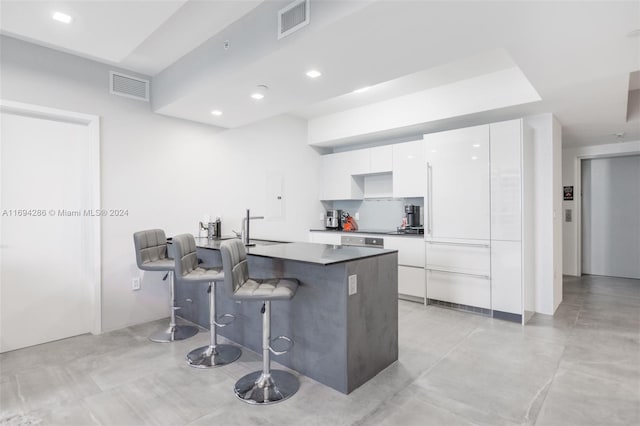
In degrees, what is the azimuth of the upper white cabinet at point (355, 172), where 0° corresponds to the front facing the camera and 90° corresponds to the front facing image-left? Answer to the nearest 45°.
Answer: approximately 45°

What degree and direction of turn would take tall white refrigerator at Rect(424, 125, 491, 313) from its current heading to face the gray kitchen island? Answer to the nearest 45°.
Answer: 0° — it already faces it

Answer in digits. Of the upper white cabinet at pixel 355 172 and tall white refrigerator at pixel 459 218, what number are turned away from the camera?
0

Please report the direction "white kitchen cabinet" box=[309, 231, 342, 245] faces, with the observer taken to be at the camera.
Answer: facing the viewer and to the left of the viewer

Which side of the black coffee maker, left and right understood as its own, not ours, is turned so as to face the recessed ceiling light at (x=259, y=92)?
front

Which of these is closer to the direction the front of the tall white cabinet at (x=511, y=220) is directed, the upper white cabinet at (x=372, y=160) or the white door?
the white door

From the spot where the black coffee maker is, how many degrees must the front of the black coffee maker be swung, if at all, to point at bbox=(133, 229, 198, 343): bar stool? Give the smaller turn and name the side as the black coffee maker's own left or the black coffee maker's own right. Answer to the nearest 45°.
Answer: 0° — it already faces it

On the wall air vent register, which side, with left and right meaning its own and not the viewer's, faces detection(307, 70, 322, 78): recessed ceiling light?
front

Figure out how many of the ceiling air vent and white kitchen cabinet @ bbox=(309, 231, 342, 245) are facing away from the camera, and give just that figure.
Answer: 0

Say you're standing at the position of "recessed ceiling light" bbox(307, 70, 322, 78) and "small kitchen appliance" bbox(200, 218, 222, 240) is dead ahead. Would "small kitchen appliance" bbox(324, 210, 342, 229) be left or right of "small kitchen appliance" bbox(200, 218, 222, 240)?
right

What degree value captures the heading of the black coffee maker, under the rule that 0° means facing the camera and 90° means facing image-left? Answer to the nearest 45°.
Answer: approximately 45°
